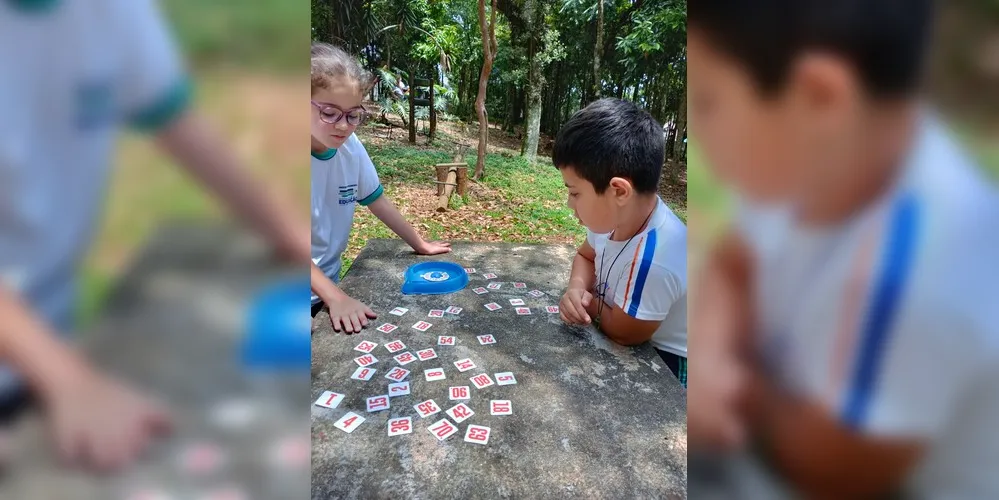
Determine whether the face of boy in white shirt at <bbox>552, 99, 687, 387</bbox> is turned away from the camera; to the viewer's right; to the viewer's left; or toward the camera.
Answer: to the viewer's left
